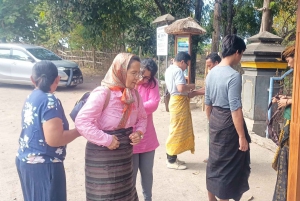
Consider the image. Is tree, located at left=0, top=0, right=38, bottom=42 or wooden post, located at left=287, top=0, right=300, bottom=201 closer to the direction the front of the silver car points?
the wooden post

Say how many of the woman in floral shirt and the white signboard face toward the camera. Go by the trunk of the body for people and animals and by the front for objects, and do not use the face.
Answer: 1

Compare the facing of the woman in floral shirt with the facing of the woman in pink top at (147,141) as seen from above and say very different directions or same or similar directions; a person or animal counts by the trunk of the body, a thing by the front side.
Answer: very different directions

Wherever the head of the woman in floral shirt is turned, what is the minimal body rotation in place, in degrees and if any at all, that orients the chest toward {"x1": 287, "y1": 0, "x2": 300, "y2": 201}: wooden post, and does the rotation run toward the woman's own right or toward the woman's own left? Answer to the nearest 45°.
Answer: approximately 90° to the woman's own right

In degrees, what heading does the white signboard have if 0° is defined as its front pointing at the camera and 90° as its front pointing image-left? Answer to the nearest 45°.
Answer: approximately 0°

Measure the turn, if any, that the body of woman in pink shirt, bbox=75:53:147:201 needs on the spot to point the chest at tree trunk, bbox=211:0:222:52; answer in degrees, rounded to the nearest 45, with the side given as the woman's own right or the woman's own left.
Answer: approximately 90° to the woman's own left

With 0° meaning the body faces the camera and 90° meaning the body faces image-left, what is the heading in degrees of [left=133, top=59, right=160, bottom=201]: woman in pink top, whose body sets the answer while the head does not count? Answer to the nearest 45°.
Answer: approximately 45°

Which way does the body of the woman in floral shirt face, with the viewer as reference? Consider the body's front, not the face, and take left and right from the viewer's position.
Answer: facing away from the viewer and to the right of the viewer
